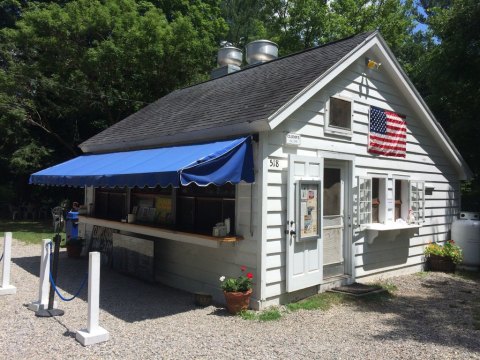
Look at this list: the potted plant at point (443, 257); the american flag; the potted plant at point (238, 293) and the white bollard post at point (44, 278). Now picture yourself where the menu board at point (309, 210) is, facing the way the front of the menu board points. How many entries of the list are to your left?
2

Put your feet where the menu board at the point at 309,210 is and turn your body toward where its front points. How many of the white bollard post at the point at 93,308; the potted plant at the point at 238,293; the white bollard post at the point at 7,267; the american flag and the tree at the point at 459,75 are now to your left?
2

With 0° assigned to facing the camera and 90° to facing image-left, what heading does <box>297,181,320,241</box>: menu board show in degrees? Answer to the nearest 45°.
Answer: approximately 315°

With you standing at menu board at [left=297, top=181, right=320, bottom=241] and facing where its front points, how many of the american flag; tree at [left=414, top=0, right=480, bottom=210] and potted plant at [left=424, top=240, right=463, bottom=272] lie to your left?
3

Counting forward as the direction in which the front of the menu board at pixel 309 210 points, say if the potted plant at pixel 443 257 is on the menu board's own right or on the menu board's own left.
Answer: on the menu board's own left

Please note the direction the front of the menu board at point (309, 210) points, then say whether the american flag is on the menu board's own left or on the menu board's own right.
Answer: on the menu board's own left

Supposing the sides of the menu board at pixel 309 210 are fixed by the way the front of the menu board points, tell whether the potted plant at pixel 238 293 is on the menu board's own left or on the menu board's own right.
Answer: on the menu board's own right

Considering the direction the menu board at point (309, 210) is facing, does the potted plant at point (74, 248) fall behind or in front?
behind

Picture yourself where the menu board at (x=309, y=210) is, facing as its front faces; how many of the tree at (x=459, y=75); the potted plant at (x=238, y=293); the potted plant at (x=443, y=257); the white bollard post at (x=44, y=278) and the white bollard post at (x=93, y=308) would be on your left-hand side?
2

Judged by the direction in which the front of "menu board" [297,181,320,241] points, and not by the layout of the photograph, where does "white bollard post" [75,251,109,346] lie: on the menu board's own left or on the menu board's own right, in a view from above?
on the menu board's own right

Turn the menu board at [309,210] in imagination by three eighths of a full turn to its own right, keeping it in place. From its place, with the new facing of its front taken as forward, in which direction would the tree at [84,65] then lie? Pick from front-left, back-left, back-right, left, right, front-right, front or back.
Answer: front-right
